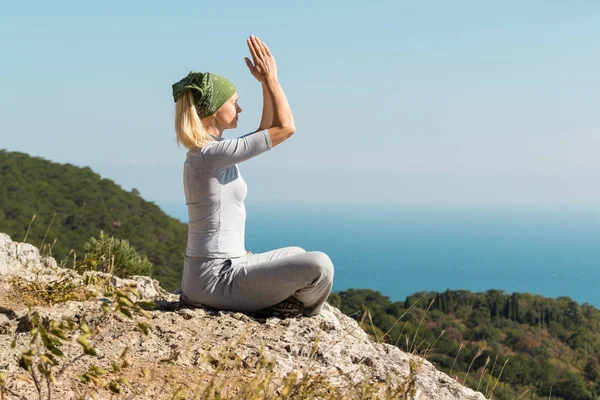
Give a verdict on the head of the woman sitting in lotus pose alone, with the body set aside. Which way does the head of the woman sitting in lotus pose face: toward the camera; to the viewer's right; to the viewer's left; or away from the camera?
to the viewer's right

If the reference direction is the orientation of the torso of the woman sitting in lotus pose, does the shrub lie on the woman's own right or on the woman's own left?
on the woman's own left

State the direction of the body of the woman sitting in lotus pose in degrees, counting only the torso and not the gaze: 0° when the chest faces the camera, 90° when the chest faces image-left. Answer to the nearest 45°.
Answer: approximately 270°
